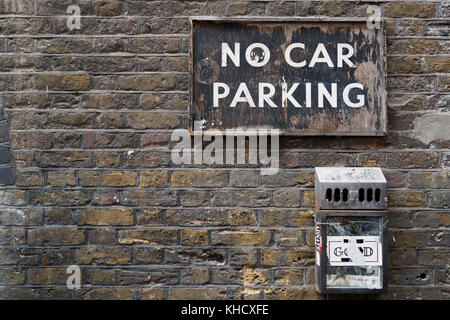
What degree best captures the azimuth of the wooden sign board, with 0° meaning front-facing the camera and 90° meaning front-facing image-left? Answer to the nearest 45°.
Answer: approximately 0°

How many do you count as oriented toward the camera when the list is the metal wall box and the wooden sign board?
2

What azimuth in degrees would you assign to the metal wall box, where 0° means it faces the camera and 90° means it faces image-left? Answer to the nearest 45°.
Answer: approximately 0°
